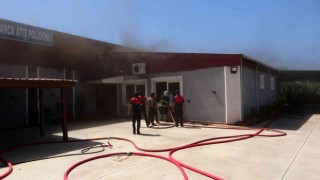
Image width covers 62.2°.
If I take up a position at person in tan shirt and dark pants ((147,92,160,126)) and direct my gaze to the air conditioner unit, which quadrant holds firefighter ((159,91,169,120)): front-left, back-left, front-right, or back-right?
front-right

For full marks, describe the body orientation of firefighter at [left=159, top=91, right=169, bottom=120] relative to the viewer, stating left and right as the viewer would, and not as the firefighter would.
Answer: facing away from the viewer

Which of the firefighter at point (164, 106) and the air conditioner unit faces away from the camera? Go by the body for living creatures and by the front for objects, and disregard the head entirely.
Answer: the firefighter

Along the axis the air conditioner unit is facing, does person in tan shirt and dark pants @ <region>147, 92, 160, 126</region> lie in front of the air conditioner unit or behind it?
in front

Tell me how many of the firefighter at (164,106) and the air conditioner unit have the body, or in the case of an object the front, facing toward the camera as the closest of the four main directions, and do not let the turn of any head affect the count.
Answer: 1

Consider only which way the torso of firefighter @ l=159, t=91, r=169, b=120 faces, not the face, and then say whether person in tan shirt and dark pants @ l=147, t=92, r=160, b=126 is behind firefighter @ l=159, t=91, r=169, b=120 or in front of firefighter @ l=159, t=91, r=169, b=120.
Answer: behind

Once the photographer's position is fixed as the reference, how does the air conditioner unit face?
facing the viewer

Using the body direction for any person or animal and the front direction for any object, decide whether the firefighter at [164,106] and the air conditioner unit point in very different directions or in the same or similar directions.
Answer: very different directions
